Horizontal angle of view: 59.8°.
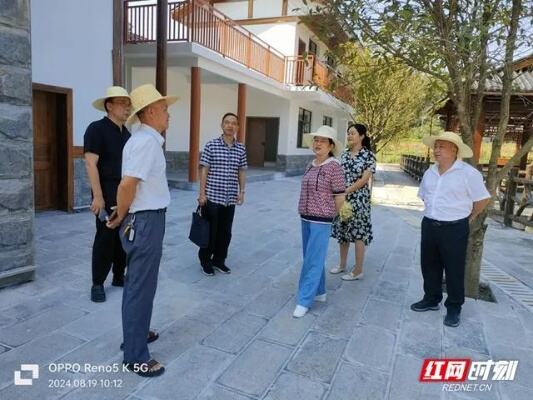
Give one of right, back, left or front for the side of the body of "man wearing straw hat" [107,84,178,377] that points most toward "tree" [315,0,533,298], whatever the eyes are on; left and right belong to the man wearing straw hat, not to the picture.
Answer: front

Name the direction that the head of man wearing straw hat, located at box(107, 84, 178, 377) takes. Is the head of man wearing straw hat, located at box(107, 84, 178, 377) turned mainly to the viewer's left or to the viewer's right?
to the viewer's right

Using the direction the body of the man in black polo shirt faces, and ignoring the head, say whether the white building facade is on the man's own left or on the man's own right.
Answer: on the man's own left

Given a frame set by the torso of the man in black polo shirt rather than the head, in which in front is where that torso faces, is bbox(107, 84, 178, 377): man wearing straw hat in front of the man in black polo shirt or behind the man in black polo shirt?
in front

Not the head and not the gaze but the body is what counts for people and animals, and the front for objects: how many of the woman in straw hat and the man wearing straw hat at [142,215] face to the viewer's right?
1

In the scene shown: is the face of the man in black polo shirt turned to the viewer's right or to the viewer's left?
to the viewer's right

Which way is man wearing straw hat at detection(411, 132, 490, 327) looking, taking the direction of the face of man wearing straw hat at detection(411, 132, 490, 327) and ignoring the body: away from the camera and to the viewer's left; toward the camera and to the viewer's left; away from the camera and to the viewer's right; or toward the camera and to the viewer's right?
toward the camera and to the viewer's left

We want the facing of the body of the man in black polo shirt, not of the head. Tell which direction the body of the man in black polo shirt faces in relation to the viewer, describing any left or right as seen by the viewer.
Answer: facing the viewer and to the right of the viewer

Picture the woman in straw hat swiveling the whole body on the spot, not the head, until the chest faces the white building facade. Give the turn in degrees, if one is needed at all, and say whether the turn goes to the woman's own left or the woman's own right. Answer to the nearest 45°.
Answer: approximately 135° to the woman's own right

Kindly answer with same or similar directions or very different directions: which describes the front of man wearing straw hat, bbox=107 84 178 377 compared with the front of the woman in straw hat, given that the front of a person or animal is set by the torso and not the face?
very different directions

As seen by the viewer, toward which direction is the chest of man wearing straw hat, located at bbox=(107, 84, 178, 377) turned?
to the viewer's right

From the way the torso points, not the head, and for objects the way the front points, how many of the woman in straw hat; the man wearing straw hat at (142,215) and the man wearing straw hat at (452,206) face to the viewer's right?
1

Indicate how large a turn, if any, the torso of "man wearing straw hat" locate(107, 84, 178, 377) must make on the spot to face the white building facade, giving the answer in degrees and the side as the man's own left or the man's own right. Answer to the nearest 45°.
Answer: approximately 90° to the man's own left

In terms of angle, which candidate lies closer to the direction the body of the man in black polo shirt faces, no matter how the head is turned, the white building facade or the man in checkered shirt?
the man in checkered shirt

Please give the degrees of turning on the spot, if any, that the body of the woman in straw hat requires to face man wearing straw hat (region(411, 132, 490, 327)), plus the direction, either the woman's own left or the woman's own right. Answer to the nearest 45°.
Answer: approximately 135° to the woman's own left

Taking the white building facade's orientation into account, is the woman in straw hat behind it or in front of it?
in front
